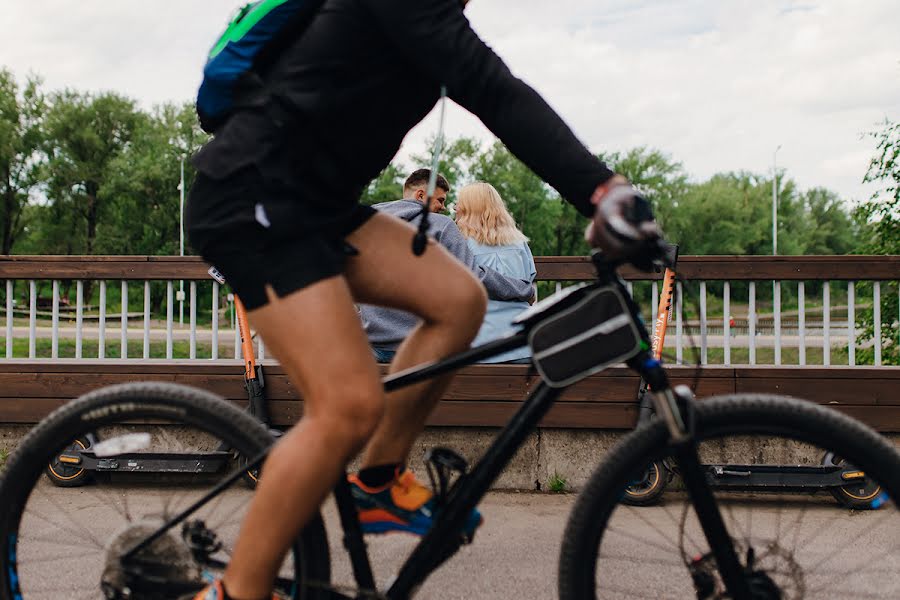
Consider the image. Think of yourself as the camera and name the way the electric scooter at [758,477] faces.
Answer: facing to the left of the viewer

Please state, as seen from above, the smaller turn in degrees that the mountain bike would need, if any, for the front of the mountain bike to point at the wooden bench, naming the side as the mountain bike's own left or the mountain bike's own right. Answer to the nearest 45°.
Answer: approximately 90° to the mountain bike's own left

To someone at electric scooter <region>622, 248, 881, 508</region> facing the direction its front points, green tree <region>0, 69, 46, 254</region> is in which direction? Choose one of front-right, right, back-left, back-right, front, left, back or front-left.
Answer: front-right

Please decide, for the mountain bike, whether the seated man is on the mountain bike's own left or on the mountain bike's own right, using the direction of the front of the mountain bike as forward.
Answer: on the mountain bike's own left

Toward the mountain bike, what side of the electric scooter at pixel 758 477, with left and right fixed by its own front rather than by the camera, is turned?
left

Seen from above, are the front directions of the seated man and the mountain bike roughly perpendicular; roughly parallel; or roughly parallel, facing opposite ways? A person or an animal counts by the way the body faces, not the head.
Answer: roughly perpendicular

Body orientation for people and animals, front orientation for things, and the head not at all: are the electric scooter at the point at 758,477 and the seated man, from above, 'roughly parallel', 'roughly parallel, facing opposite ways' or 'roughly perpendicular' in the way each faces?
roughly perpendicular

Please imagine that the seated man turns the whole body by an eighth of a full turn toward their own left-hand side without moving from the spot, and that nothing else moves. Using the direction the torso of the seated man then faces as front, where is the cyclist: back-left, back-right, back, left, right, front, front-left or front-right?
back-left

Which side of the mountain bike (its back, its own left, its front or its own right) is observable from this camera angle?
right

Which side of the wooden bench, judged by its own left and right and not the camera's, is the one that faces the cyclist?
back

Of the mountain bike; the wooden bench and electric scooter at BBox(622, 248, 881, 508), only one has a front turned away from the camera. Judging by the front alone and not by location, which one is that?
the wooden bench

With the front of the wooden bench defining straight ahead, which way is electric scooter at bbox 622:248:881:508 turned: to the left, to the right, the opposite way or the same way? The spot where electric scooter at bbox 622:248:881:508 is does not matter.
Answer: to the left

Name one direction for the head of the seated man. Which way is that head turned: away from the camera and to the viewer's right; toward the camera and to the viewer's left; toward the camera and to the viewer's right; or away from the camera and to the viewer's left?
away from the camera and to the viewer's right

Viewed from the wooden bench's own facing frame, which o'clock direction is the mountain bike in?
The mountain bike is roughly at 6 o'clock from the wooden bench.

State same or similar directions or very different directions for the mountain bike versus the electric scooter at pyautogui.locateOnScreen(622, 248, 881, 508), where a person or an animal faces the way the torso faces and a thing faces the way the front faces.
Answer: very different directions

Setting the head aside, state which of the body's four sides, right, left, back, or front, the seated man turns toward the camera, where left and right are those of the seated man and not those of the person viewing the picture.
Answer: back
